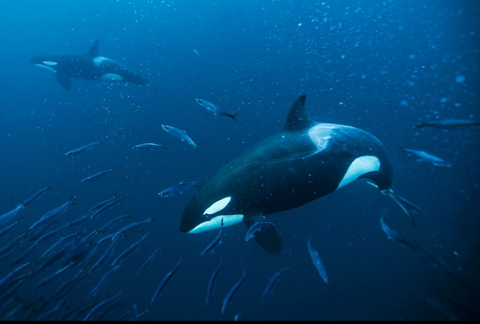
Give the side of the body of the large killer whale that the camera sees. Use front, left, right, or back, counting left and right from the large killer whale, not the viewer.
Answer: left

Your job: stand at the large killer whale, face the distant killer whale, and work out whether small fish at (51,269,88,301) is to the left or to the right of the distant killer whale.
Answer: left

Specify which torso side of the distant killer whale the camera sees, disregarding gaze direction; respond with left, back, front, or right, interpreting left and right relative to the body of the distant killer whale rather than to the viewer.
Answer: left

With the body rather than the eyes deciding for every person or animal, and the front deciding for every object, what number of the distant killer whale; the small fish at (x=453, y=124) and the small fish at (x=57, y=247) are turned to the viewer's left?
2
